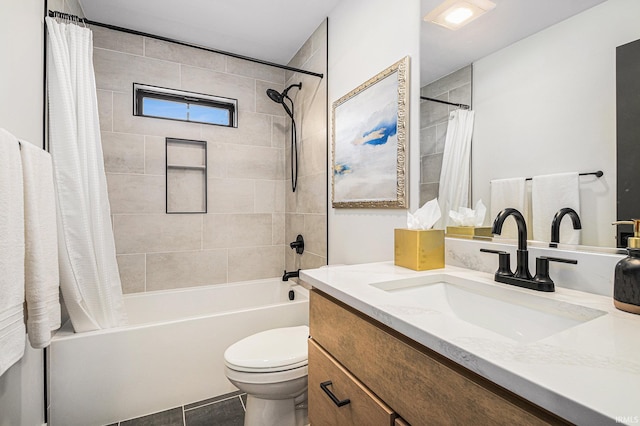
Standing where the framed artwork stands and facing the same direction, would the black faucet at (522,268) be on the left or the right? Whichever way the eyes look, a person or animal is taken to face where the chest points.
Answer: on its left

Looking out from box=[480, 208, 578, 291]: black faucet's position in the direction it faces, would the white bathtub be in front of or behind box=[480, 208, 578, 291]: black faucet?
in front

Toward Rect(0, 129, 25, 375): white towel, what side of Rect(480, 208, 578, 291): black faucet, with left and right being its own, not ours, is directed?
front

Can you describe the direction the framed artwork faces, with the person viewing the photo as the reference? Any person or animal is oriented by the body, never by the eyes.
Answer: facing the viewer and to the left of the viewer

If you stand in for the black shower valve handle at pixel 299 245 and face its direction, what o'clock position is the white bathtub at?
The white bathtub is roughly at 12 o'clock from the black shower valve handle.

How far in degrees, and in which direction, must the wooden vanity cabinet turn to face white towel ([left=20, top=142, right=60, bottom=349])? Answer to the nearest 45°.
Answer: approximately 45° to its right

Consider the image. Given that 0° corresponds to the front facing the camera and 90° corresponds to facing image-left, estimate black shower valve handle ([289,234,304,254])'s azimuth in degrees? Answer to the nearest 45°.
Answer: approximately 45°

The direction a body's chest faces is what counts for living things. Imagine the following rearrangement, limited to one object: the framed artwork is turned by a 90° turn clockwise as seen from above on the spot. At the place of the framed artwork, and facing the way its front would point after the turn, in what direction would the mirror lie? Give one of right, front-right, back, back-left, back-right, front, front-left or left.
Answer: back

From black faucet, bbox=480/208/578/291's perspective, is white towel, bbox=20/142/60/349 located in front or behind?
in front
